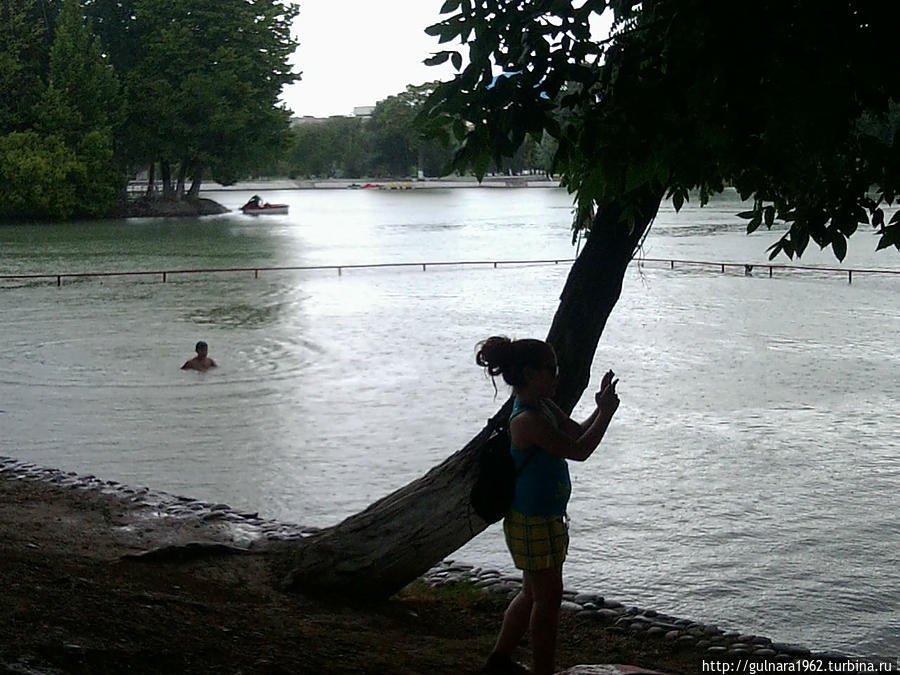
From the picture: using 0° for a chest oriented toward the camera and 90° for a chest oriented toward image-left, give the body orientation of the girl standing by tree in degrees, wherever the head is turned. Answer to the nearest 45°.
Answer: approximately 270°

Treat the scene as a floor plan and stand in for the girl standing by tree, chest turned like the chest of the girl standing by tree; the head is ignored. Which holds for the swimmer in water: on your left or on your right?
on your left
